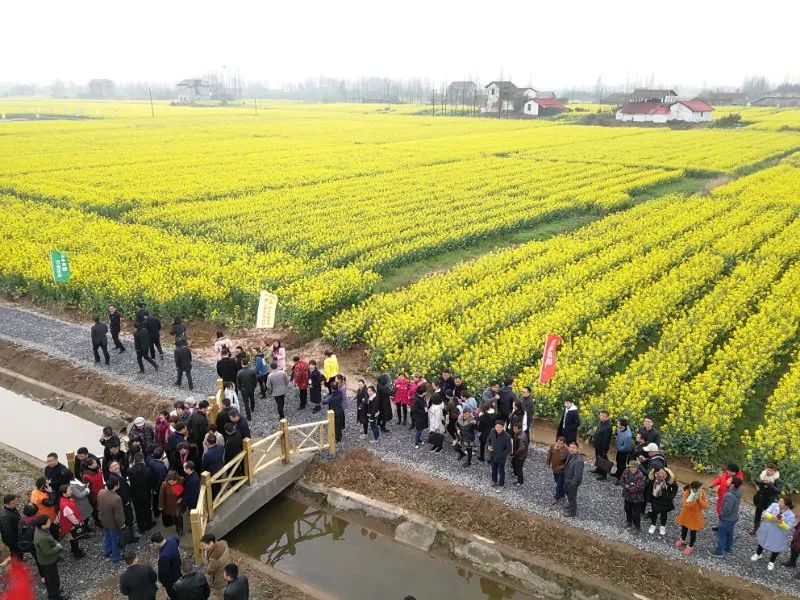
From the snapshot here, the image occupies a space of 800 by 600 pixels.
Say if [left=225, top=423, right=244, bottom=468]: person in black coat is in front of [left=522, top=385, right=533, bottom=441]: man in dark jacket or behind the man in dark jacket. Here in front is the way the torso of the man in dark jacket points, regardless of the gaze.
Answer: in front

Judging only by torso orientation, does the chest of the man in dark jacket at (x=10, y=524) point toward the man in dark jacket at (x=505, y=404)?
yes

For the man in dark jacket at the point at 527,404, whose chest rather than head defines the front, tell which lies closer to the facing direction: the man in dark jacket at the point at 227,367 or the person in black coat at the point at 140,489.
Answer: the person in black coat

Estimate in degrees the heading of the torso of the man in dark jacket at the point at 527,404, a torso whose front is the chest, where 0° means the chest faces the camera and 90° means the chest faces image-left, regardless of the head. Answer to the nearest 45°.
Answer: approximately 45°

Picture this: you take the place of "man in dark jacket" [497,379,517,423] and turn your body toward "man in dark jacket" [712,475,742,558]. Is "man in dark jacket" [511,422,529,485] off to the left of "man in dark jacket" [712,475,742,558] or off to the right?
right

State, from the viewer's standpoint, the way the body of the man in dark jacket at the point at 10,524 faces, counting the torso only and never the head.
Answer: to the viewer's right

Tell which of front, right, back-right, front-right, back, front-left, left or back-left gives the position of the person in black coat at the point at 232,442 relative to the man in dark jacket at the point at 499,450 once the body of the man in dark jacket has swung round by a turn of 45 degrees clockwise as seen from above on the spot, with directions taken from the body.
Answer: front-right

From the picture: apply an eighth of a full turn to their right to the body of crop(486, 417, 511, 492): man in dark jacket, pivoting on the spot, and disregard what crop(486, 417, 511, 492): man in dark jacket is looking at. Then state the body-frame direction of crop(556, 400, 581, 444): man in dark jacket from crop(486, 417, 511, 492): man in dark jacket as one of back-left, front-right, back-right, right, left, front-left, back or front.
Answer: back
